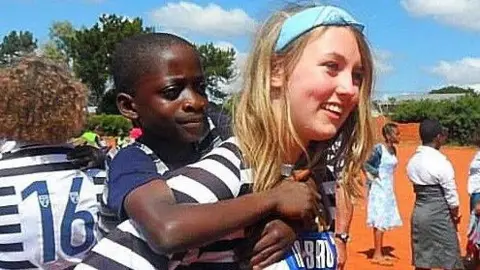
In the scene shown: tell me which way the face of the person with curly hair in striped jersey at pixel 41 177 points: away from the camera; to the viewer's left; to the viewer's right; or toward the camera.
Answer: away from the camera

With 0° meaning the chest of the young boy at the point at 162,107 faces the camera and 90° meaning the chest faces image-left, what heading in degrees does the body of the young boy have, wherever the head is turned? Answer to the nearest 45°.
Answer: approximately 315°
